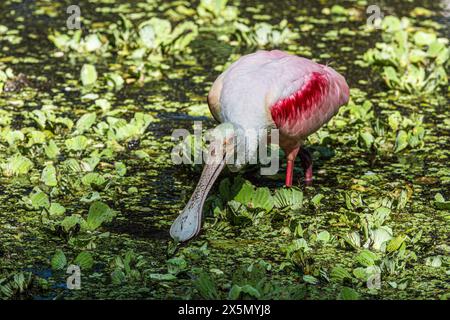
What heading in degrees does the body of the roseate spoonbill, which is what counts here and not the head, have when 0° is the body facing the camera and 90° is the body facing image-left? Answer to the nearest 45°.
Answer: approximately 45°
